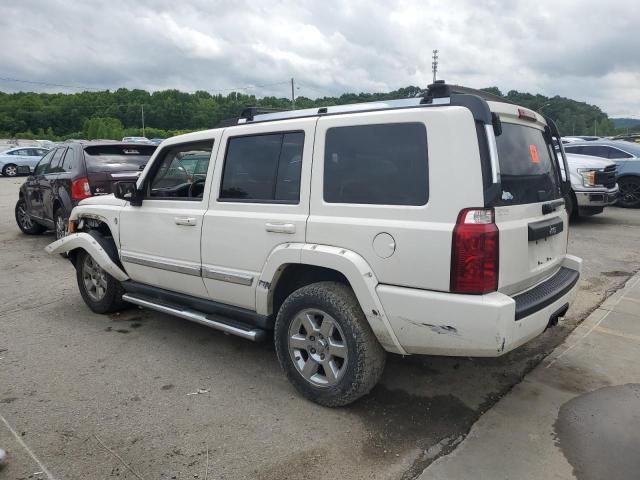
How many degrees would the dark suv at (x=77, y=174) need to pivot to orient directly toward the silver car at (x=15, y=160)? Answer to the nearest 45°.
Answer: approximately 45° to its right

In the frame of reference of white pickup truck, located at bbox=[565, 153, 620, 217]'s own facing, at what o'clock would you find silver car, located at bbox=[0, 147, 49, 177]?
silver car, located at bbox=[0, 147, 49, 177] is roughly at 5 o'clock from white pickup truck, located at bbox=[565, 153, 620, 217].

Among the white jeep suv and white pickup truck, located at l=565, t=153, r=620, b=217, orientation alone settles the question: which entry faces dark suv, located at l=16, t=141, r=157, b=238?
the white jeep suv

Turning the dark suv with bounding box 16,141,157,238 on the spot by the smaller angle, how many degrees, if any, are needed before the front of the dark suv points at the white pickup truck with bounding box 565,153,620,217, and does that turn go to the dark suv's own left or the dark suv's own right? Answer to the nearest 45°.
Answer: approximately 135° to the dark suv's own right

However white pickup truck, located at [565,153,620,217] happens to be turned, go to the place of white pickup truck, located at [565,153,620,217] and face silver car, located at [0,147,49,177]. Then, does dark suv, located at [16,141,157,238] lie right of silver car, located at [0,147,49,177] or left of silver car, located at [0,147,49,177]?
left

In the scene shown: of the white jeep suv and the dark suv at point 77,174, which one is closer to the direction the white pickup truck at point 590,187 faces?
the white jeep suv

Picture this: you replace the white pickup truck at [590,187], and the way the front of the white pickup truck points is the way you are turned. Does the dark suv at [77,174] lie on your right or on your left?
on your right

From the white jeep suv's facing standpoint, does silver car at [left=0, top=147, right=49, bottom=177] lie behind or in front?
in front

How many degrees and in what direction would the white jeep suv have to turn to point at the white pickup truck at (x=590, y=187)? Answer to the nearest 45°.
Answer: approximately 90° to its right

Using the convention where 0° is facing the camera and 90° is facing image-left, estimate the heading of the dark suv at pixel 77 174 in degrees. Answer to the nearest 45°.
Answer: approximately 135°

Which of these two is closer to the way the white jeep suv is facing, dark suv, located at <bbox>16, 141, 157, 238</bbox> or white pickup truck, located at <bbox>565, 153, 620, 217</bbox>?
the dark suv

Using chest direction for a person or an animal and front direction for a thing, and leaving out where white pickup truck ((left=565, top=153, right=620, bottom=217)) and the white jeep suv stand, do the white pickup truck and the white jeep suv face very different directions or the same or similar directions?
very different directions

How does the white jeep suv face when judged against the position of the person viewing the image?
facing away from the viewer and to the left of the viewer

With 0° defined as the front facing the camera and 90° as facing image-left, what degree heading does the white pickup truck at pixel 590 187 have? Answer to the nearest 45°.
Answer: approximately 315°

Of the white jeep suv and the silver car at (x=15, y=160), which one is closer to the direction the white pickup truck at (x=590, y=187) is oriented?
the white jeep suv

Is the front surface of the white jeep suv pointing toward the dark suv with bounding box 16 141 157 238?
yes

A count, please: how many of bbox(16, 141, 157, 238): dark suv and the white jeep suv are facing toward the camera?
0
